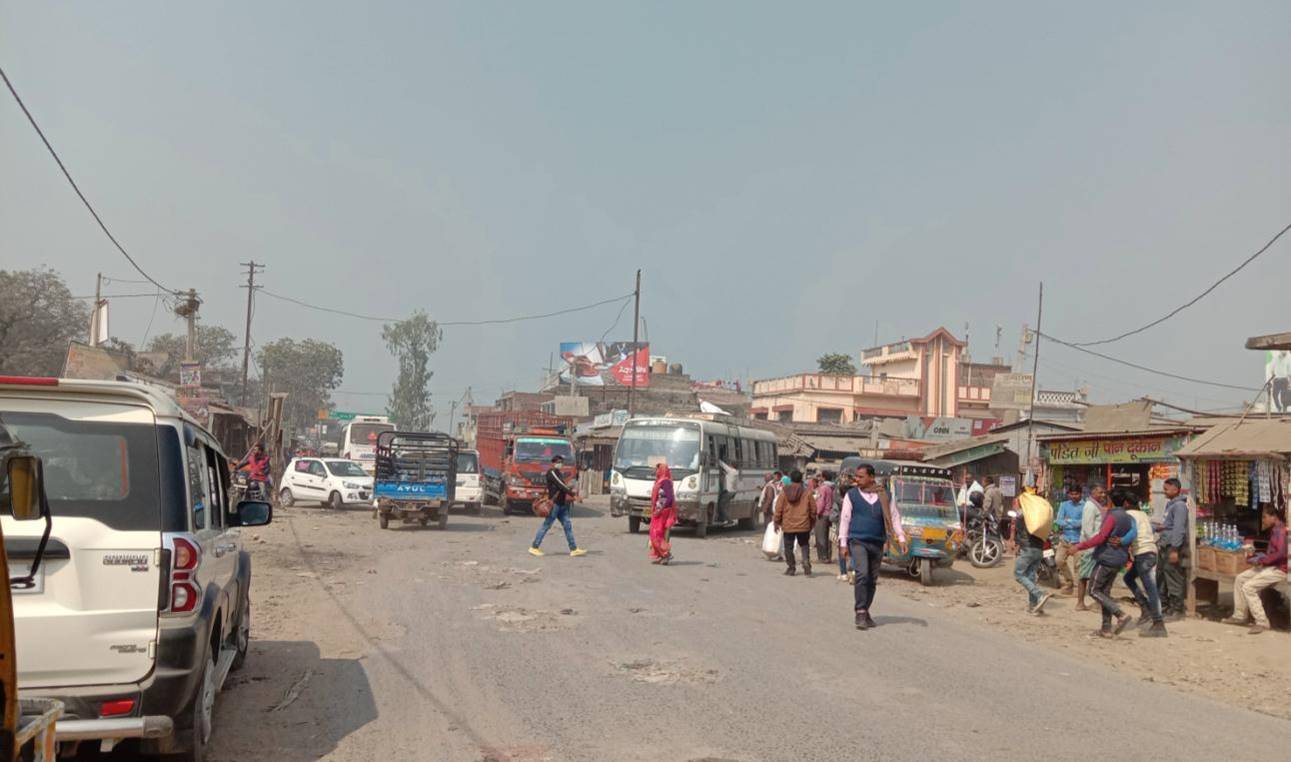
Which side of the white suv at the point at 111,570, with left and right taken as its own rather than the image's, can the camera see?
back

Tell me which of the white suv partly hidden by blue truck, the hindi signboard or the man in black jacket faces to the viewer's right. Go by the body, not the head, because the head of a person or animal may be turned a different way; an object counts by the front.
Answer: the man in black jacket

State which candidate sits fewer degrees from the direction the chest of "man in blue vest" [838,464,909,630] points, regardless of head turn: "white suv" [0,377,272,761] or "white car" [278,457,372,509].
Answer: the white suv

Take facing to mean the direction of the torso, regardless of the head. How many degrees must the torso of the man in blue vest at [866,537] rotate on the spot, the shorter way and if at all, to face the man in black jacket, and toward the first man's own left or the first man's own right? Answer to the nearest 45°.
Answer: approximately 135° to the first man's own right

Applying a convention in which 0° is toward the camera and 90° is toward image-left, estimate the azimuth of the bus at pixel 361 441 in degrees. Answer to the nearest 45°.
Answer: approximately 0°

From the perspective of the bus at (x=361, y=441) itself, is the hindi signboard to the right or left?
on its left

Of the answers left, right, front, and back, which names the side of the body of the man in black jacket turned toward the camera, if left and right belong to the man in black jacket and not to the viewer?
right

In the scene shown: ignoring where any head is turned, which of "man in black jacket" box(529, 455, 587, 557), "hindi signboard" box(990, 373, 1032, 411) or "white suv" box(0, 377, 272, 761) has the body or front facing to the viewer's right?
the man in black jacket
